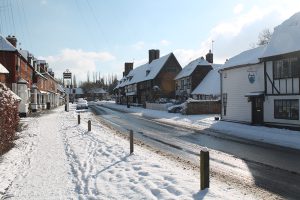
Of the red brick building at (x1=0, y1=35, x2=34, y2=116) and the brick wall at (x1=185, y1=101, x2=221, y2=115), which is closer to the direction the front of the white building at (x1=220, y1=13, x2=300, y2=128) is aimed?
the red brick building

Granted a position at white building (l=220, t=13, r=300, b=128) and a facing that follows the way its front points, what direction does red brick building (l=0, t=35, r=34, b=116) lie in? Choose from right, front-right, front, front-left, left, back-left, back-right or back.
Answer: front-right

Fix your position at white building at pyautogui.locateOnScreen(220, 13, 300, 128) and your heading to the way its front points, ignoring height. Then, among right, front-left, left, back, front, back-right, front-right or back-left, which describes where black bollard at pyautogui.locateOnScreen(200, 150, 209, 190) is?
front-left

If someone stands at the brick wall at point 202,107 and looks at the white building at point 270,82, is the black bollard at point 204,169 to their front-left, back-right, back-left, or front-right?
front-right

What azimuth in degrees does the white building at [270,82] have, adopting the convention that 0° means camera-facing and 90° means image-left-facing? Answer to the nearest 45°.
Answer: approximately 45°

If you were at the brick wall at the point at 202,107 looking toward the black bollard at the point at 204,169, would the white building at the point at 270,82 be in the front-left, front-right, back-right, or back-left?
front-left

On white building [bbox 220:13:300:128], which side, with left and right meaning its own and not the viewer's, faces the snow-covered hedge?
front

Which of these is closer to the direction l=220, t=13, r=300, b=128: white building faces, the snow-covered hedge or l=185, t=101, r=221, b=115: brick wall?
the snow-covered hedge

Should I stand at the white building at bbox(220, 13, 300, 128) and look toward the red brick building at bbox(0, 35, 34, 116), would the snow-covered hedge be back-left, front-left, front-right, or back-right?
front-left

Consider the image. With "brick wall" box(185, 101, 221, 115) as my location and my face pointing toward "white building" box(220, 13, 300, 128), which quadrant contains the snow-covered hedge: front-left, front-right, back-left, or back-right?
front-right

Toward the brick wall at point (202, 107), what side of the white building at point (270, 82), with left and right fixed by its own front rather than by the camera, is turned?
right

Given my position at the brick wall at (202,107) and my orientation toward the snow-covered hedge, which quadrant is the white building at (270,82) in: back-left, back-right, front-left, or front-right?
front-left

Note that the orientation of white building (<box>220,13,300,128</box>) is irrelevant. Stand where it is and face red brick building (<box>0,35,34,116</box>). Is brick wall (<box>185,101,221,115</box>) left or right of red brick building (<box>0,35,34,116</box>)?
right
